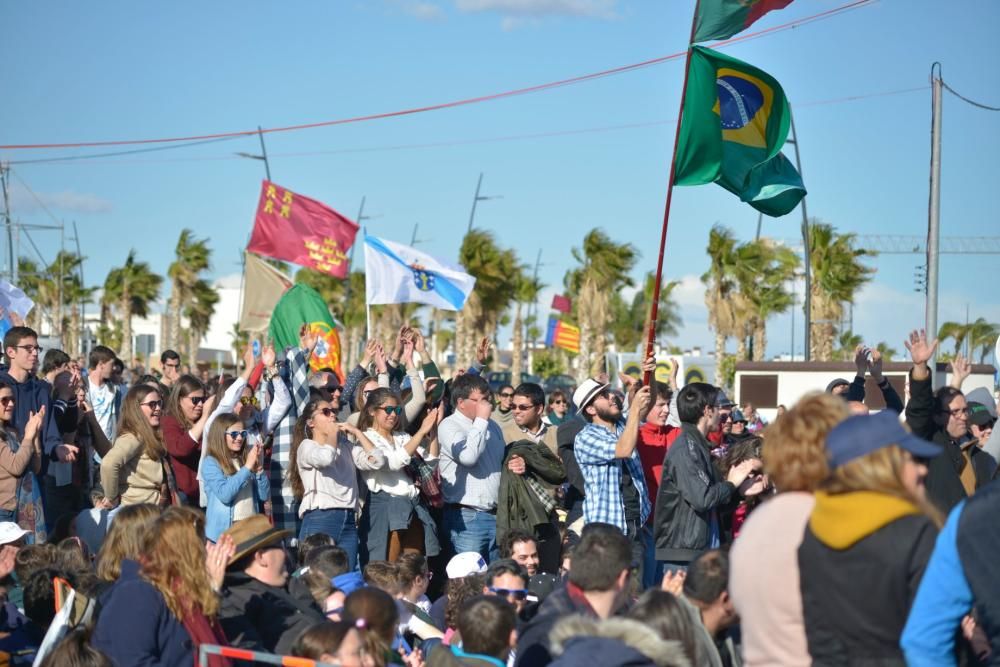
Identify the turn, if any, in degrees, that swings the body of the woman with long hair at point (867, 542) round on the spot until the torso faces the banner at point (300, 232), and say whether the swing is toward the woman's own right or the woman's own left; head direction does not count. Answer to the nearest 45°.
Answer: approximately 90° to the woman's own left

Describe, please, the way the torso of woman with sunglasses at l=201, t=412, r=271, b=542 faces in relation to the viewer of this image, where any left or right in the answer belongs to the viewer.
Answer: facing the viewer and to the right of the viewer

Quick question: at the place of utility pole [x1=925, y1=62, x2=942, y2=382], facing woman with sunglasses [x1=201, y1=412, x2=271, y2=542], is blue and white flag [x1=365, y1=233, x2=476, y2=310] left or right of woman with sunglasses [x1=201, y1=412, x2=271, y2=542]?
right

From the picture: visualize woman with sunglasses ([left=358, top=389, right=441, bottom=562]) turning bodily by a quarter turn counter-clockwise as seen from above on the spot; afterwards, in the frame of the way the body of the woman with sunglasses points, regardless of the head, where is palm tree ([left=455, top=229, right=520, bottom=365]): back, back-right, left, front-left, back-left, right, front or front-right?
front-left

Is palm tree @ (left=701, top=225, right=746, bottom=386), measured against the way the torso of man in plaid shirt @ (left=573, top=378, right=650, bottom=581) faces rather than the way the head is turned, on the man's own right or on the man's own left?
on the man's own left

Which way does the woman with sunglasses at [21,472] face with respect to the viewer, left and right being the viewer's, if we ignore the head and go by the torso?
facing to the right of the viewer

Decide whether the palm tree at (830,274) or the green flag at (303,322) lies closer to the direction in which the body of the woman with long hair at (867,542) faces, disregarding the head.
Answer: the palm tree

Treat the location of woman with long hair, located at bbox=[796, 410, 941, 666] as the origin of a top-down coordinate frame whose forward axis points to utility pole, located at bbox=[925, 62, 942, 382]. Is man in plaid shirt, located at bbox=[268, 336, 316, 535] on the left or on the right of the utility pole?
left

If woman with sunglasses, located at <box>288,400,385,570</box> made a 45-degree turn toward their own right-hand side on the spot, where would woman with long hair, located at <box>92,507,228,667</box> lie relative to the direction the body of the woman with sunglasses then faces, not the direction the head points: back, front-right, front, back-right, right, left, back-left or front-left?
front

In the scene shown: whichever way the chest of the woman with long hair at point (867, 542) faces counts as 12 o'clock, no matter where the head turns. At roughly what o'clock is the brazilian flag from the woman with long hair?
The brazilian flag is roughly at 10 o'clock from the woman with long hair.

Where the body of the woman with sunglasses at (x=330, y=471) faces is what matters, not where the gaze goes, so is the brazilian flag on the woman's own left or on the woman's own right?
on the woman's own left

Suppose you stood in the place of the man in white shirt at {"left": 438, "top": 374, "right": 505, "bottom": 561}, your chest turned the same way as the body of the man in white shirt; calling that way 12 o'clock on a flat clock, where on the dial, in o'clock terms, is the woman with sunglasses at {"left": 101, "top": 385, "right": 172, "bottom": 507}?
The woman with sunglasses is roughly at 4 o'clock from the man in white shirt.

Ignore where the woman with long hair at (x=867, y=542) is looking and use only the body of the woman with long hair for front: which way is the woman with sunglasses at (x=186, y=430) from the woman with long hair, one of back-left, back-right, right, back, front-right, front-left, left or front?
left
